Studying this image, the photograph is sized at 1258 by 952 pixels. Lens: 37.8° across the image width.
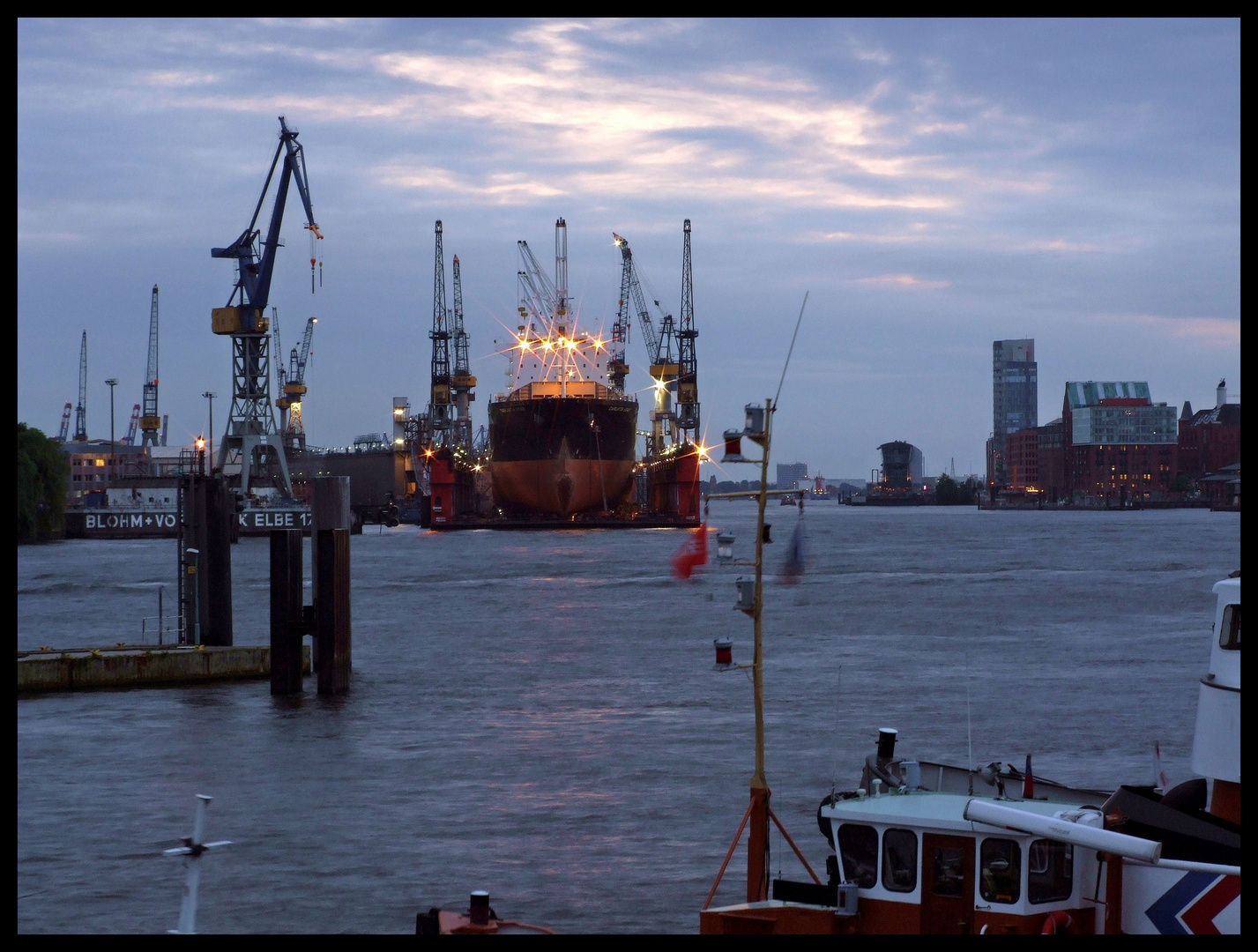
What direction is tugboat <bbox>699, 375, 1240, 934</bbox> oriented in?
to the viewer's left

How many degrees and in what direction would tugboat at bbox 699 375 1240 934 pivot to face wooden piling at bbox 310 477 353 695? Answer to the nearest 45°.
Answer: approximately 45° to its right
